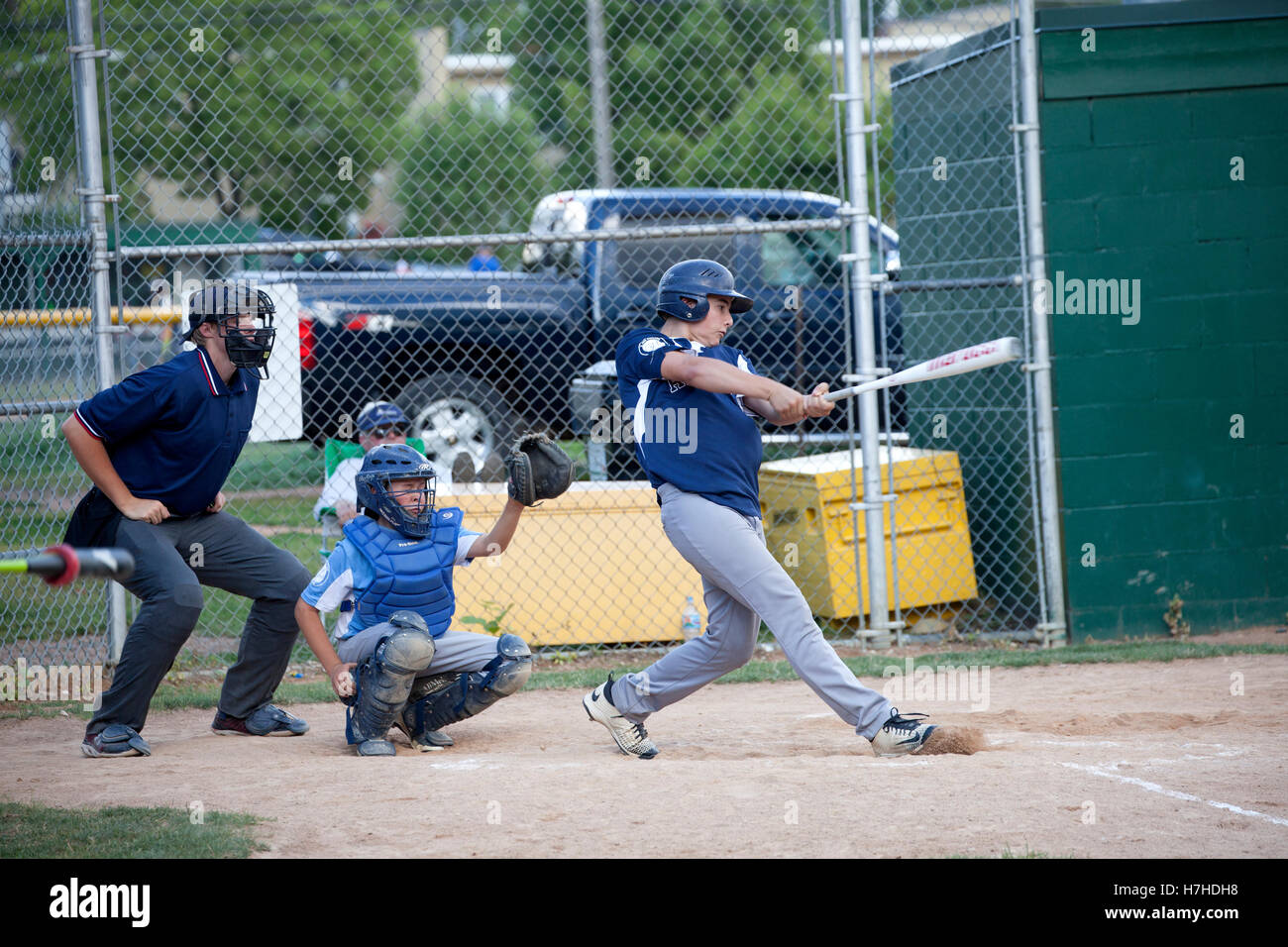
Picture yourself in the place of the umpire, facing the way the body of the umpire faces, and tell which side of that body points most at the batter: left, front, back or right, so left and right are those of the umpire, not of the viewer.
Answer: front

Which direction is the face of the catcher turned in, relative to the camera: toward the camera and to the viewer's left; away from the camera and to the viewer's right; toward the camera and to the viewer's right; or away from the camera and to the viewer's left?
toward the camera and to the viewer's right

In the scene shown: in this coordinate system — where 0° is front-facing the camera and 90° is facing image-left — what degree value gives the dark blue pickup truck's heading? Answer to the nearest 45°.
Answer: approximately 270°

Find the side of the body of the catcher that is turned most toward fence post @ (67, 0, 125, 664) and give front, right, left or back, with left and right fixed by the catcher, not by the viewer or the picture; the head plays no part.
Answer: back

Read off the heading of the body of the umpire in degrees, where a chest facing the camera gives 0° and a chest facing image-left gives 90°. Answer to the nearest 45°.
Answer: approximately 315°

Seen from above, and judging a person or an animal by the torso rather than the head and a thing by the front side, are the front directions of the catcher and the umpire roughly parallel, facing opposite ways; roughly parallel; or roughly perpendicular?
roughly parallel

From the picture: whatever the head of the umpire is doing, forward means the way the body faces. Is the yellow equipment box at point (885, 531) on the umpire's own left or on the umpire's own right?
on the umpire's own left

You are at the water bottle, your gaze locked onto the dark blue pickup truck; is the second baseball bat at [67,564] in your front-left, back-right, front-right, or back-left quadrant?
back-left

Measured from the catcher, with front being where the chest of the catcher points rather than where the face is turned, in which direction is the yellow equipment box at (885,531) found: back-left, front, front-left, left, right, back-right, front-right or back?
left

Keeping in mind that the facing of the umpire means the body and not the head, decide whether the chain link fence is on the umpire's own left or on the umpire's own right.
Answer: on the umpire's own left

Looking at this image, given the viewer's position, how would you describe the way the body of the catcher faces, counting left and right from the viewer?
facing the viewer and to the right of the viewer

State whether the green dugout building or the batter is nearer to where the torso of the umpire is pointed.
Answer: the batter

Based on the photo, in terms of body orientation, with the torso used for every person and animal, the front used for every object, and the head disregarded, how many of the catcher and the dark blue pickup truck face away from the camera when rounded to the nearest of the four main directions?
0

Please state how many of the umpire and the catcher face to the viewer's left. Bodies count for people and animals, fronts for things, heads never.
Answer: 0
